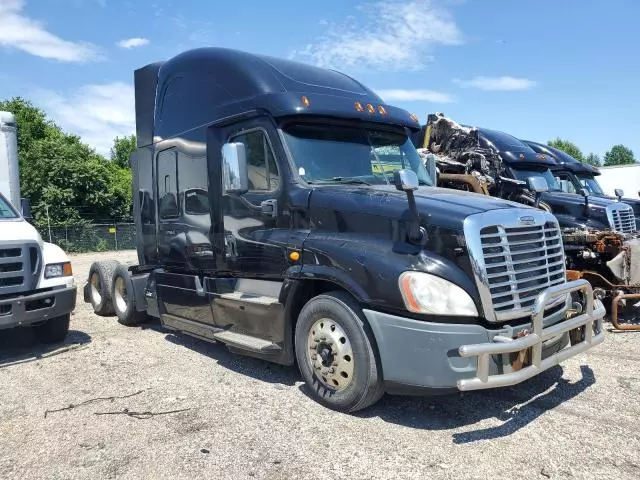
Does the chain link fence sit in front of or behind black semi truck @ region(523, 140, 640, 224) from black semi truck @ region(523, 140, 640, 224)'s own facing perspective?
behind

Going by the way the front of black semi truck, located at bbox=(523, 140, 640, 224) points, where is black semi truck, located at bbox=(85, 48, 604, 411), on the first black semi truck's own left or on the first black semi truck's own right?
on the first black semi truck's own right

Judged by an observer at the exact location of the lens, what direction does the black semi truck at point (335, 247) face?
facing the viewer and to the right of the viewer

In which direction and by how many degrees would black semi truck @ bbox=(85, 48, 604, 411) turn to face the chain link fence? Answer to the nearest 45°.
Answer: approximately 180°

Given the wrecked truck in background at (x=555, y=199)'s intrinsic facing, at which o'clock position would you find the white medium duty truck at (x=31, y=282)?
The white medium duty truck is roughly at 3 o'clock from the wrecked truck in background.

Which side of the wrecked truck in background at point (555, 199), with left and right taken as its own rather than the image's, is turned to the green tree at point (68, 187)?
back

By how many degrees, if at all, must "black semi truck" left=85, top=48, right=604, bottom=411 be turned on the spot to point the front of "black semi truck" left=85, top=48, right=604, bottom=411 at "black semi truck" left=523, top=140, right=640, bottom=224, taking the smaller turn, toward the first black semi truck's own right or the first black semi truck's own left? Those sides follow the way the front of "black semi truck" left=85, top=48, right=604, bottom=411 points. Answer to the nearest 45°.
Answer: approximately 90° to the first black semi truck's own left

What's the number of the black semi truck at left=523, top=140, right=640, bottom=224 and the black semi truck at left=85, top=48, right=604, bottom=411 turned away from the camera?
0

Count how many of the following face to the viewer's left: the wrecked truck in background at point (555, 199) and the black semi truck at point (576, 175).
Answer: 0
